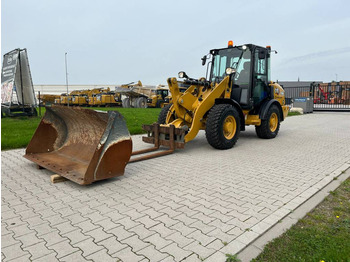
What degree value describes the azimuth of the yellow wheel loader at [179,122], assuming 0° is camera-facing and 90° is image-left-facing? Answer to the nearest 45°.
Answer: approximately 45°

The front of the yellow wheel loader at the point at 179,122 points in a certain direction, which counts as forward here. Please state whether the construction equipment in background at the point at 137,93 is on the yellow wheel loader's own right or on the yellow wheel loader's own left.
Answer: on the yellow wheel loader's own right

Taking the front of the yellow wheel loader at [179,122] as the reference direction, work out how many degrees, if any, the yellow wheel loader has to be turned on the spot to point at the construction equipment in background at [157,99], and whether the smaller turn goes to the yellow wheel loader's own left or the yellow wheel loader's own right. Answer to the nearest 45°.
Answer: approximately 135° to the yellow wheel loader's own right

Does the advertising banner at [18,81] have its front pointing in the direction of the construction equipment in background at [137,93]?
no

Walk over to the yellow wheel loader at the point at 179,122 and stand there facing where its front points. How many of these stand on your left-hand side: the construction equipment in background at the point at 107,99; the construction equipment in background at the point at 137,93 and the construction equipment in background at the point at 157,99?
0

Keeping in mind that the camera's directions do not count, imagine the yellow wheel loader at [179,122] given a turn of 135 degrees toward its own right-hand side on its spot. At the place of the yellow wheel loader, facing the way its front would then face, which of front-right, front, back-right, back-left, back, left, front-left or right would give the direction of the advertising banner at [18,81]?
front-left

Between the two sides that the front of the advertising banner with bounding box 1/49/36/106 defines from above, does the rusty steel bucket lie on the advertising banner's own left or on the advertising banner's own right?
on the advertising banner's own left
